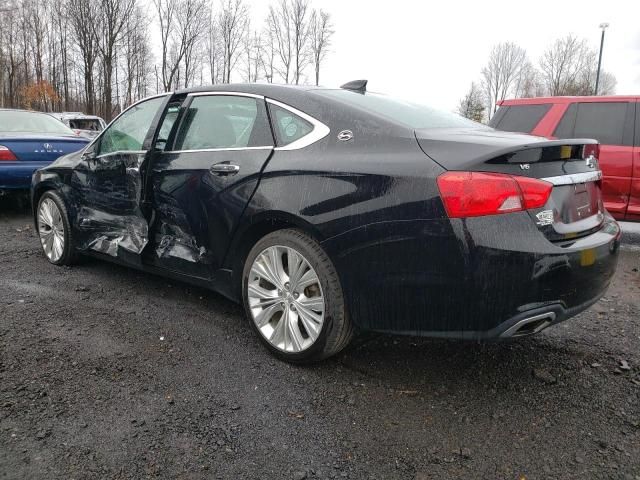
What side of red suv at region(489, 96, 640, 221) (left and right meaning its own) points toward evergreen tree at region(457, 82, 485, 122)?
left

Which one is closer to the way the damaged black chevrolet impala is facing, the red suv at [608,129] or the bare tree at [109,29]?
the bare tree

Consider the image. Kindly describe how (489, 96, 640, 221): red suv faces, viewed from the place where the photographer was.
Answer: facing to the right of the viewer

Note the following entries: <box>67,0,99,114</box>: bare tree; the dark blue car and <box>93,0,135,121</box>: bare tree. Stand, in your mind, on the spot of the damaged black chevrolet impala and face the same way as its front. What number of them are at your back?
0

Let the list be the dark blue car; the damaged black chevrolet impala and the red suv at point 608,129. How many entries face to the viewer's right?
1

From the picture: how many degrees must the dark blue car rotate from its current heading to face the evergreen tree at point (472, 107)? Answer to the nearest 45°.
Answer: approximately 90° to its right

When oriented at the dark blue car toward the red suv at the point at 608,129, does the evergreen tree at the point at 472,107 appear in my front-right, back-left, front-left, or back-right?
front-left

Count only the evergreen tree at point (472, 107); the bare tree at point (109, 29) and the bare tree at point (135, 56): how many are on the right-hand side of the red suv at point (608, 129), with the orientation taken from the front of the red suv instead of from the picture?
0

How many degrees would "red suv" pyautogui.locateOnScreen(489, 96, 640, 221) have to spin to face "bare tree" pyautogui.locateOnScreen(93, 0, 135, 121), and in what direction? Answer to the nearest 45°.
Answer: approximately 135° to its left

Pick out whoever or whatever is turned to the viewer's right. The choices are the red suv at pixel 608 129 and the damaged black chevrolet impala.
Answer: the red suv

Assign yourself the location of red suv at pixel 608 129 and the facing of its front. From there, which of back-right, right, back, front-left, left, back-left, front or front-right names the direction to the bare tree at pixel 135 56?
back-left

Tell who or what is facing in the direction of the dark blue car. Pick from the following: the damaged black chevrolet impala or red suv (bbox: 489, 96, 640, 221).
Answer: the damaged black chevrolet impala

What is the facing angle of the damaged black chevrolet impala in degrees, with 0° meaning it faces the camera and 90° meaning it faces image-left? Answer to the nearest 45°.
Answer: approximately 135°

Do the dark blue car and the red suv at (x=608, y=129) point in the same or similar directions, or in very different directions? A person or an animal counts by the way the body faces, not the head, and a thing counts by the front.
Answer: very different directions

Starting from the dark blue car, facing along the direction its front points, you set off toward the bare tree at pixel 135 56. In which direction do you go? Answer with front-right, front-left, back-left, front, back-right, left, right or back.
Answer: front-right

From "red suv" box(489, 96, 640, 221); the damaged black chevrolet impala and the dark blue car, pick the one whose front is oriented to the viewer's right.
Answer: the red suv
